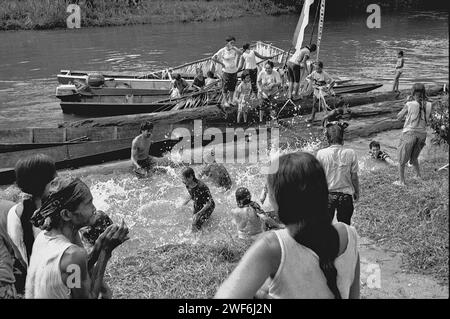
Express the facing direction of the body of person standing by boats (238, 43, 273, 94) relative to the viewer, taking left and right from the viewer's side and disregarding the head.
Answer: facing the viewer

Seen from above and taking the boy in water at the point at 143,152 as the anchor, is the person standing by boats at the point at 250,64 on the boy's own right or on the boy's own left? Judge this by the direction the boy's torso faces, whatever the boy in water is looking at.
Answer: on the boy's own left

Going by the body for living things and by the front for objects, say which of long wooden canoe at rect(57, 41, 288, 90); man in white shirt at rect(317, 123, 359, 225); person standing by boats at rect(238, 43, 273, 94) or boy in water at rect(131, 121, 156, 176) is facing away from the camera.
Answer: the man in white shirt

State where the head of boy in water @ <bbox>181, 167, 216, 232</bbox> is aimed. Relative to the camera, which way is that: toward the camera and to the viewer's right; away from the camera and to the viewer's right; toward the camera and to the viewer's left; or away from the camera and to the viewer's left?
toward the camera and to the viewer's left

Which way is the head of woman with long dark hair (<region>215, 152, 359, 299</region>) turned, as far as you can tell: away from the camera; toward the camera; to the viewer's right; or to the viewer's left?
away from the camera

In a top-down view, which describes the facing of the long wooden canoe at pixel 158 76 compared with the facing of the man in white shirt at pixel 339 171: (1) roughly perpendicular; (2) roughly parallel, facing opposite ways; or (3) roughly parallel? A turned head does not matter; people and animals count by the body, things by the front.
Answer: roughly perpendicular

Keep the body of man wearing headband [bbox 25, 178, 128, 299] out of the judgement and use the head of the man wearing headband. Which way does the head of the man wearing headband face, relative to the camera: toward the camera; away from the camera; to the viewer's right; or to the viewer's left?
to the viewer's right

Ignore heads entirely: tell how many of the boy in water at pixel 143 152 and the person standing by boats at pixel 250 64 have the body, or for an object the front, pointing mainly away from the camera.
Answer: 0

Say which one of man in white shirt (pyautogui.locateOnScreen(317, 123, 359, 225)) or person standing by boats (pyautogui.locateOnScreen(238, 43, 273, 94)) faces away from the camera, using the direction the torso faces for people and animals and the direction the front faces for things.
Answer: the man in white shirt

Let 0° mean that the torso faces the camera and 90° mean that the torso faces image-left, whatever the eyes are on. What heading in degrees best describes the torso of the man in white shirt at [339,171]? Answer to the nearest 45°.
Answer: approximately 180°

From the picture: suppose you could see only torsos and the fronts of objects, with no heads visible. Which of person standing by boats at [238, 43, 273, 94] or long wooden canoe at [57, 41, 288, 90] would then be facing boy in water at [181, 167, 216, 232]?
the person standing by boats
